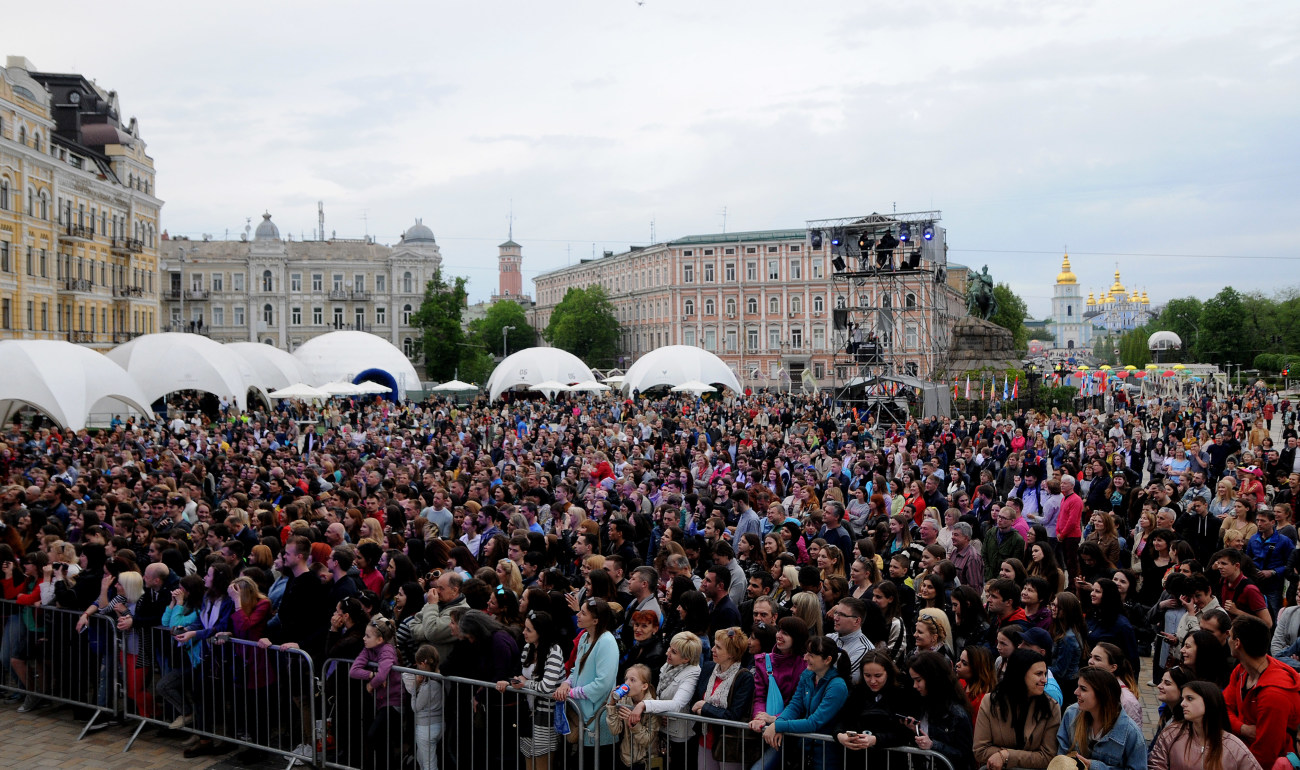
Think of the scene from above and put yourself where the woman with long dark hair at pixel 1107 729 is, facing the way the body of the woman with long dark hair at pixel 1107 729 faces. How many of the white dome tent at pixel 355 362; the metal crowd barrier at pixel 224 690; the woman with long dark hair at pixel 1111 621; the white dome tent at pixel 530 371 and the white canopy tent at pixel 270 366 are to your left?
0

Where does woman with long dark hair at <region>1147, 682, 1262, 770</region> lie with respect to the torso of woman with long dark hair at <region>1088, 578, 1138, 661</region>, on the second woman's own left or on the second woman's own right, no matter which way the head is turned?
on the second woman's own left

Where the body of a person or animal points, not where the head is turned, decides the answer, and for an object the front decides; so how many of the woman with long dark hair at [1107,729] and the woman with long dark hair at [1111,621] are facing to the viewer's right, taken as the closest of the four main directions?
0

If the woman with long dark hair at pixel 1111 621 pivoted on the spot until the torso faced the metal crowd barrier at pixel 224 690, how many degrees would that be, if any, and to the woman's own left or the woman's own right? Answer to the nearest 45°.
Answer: approximately 45° to the woman's own right

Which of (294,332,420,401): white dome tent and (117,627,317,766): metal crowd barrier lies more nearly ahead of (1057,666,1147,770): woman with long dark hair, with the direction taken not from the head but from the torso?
the metal crowd barrier

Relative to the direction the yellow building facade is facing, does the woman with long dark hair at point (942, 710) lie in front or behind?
in front

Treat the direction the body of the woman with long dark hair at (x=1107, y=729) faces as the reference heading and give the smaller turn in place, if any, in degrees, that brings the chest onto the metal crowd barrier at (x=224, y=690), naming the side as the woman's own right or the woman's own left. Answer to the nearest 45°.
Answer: approximately 45° to the woman's own right

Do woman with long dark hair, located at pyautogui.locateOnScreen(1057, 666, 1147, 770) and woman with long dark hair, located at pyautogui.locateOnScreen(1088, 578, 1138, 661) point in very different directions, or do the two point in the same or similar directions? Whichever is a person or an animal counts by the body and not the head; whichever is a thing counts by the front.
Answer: same or similar directions

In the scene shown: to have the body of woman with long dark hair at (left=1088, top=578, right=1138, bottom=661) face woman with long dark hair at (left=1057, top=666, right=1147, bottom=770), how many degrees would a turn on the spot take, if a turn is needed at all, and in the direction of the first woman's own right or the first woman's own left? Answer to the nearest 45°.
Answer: approximately 45° to the first woman's own left

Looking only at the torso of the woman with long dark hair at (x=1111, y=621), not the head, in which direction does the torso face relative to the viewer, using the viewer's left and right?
facing the viewer and to the left of the viewer

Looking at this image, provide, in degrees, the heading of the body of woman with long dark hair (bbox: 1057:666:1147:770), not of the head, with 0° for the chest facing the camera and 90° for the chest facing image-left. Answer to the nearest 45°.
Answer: approximately 45°

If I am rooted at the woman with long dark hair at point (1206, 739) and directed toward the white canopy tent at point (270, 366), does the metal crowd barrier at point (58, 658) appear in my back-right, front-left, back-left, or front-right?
front-left

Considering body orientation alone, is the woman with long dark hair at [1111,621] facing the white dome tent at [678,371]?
no

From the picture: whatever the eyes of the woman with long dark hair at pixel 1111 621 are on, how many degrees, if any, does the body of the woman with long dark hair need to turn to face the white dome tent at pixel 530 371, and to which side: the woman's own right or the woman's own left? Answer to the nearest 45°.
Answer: approximately 90° to the woman's own right
